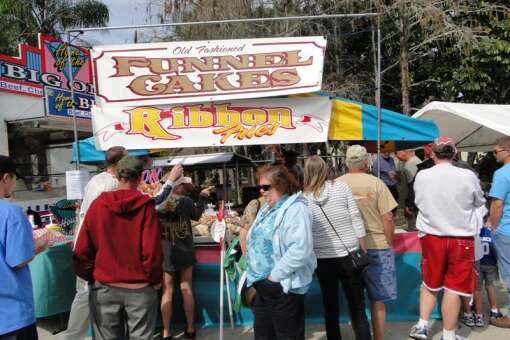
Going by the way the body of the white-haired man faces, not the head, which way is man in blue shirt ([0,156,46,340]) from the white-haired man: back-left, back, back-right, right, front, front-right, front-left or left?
back-left

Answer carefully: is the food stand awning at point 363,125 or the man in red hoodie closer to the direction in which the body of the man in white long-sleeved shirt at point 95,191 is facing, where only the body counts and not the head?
the food stand awning

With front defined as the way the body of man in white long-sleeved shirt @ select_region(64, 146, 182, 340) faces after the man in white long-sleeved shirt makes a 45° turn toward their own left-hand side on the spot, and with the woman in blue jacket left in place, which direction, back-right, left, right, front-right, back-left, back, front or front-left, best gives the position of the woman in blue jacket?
back-right

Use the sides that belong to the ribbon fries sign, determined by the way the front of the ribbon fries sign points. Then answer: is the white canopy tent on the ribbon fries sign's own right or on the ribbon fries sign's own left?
on the ribbon fries sign's own left

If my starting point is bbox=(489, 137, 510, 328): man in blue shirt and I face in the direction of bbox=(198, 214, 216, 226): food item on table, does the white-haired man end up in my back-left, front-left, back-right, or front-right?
front-left

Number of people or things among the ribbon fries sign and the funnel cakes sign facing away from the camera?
0

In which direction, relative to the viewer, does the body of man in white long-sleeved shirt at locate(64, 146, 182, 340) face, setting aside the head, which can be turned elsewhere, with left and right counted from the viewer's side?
facing away from the viewer and to the right of the viewer

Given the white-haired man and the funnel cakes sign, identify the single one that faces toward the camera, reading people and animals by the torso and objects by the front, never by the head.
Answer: the funnel cakes sign

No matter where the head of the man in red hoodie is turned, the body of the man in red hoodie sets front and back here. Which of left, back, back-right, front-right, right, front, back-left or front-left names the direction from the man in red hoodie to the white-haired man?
right

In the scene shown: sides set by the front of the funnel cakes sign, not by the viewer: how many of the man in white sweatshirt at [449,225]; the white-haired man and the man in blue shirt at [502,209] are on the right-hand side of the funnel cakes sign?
0

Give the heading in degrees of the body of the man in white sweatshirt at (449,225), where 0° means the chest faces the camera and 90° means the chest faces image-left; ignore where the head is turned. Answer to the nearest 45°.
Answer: approximately 180°

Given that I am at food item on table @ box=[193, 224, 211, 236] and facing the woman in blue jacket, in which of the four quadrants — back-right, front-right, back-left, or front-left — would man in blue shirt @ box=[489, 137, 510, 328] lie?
front-left

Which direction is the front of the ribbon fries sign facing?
toward the camera

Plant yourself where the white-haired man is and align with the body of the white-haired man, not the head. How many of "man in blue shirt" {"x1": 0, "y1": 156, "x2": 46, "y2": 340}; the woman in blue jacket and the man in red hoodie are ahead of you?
0

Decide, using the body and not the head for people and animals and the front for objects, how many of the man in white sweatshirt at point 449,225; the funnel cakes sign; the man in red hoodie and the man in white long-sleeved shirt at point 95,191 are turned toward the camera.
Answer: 1

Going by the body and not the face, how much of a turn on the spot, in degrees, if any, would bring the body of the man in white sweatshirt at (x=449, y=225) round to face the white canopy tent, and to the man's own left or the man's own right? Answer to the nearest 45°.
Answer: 0° — they already face it

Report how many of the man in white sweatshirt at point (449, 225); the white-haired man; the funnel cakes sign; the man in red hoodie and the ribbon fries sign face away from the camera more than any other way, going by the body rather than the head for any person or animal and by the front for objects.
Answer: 3

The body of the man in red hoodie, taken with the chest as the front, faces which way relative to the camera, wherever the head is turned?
away from the camera

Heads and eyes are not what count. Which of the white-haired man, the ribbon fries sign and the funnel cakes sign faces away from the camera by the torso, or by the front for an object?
the white-haired man

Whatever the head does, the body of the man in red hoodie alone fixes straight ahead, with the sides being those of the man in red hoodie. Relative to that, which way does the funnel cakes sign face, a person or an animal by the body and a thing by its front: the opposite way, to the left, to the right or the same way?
the opposite way

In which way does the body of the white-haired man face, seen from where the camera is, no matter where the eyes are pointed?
away from the camera
